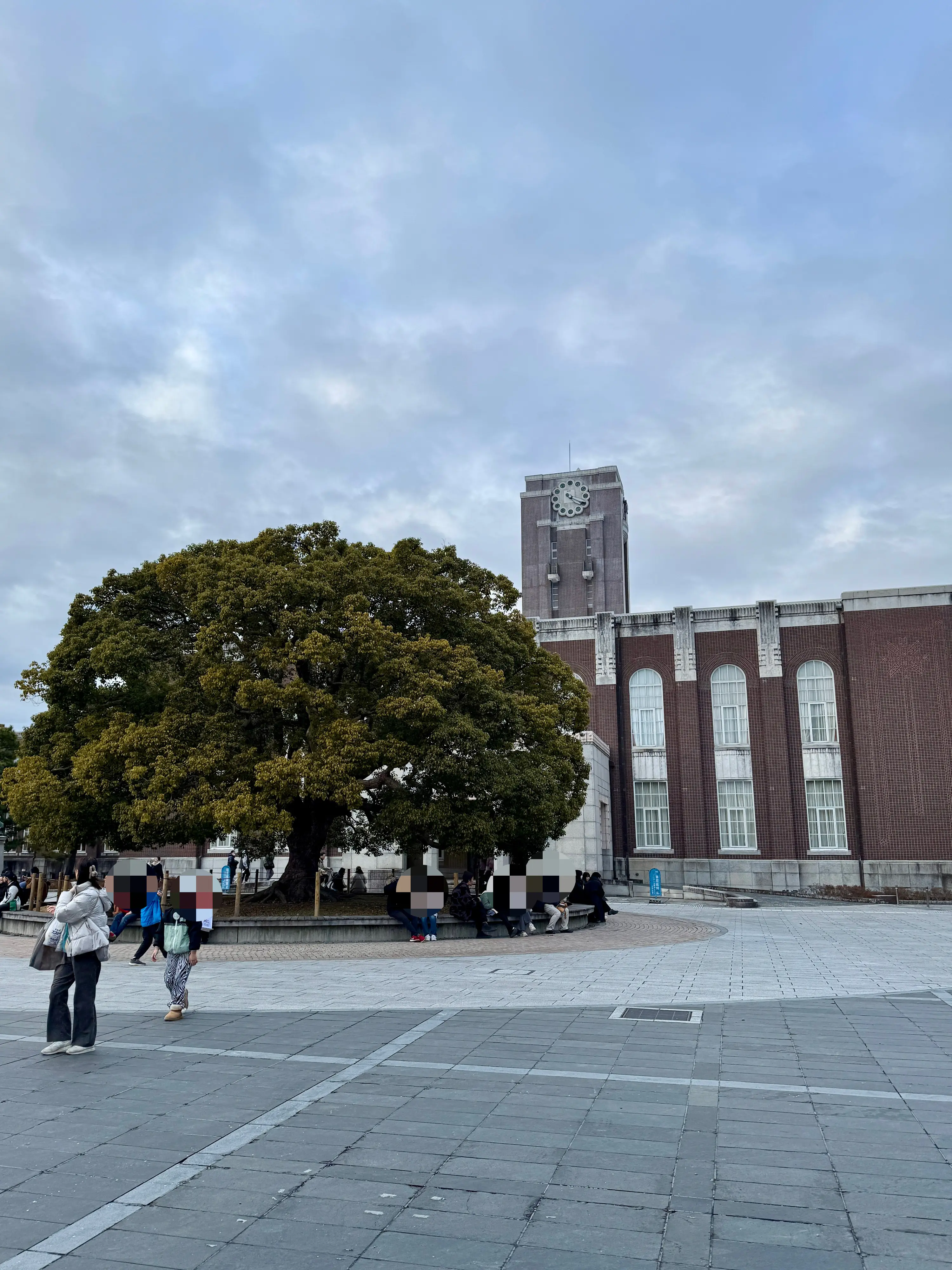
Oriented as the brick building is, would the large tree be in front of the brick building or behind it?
in front

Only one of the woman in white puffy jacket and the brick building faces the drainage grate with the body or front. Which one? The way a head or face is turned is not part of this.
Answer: the brick building

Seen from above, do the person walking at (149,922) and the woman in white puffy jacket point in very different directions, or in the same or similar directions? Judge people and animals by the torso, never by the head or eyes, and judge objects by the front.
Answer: same or similar directions

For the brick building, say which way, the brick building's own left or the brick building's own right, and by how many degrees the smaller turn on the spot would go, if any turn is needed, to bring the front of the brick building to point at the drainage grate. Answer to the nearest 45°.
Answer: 0° — it already faces it

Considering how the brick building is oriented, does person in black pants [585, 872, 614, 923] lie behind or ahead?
ahead

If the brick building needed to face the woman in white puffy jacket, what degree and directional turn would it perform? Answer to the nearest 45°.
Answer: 0° — it already faces them

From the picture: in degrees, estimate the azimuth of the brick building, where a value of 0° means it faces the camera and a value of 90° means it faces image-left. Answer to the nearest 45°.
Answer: approximately 0°
